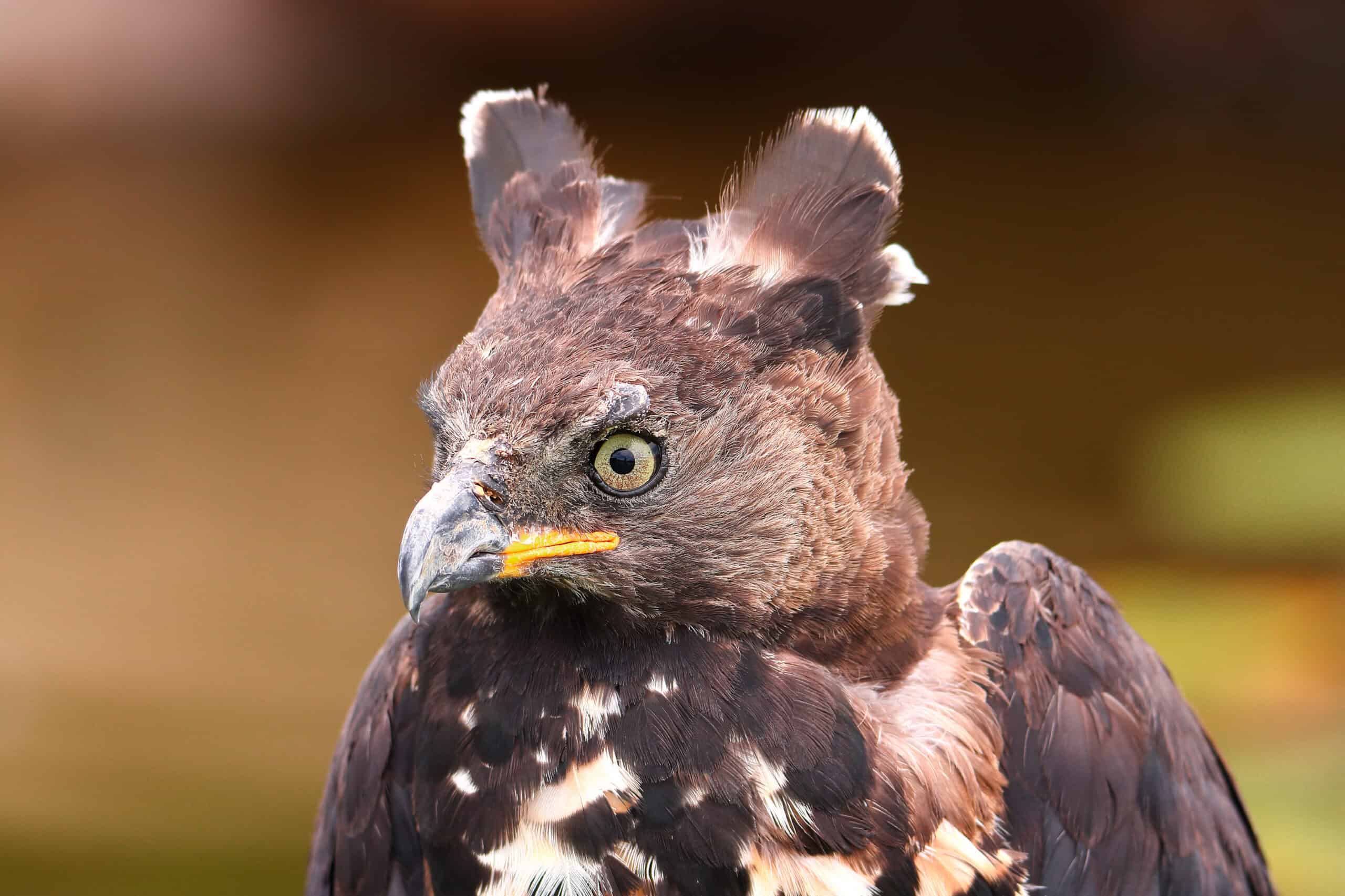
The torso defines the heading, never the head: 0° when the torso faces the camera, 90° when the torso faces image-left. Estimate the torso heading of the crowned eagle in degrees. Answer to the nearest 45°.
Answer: approximately 45°
